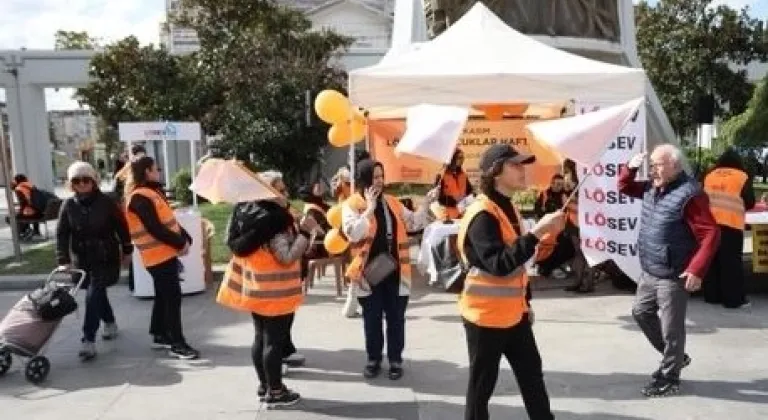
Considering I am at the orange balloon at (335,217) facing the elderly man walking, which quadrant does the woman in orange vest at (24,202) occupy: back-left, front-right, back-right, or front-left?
back-left

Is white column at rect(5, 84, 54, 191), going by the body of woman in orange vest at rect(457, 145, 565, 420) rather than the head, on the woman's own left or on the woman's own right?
on the woman's own left

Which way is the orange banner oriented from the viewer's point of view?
toward the camera

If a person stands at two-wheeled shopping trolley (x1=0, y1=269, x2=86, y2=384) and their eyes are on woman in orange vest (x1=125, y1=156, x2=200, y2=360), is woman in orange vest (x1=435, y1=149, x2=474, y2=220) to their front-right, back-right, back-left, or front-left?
front-left

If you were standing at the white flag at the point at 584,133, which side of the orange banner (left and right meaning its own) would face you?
front

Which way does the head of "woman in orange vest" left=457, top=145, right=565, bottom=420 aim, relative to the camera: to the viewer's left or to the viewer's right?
to the viewer's right

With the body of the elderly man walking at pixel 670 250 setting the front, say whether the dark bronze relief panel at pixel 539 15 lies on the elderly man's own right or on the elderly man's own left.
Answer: on the elderly man's own right

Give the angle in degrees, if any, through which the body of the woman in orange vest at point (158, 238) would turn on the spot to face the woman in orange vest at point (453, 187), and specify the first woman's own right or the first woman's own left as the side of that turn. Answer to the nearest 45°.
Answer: approximately 45° to the first woman's own left

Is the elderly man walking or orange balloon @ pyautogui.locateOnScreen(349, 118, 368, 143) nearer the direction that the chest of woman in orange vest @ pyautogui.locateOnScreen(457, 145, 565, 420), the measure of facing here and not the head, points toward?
the elderly man walking

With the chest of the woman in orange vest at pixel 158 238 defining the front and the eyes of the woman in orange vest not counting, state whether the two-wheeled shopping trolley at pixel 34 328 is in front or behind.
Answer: behind

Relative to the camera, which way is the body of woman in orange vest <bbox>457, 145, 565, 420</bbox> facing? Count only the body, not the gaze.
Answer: to the viewer's right
